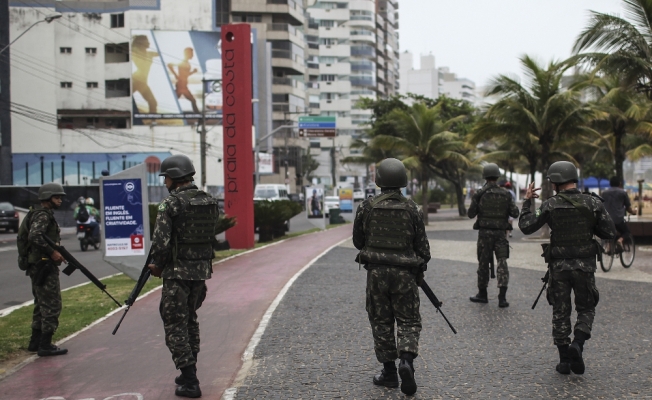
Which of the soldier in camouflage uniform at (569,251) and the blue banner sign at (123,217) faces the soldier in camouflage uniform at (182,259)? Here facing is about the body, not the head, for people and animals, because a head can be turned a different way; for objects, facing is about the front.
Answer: the blue banner sign

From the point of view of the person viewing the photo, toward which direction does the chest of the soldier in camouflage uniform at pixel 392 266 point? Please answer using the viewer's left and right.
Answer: facing away from the viewer

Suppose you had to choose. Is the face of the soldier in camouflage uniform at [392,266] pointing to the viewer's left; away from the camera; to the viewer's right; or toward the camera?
away from the camera

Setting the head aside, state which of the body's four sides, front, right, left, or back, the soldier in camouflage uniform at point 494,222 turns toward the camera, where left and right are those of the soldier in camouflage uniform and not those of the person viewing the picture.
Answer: back

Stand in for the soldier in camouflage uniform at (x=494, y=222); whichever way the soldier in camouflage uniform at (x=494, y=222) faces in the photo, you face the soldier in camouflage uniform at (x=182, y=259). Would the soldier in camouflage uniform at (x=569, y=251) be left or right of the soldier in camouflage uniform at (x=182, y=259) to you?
left

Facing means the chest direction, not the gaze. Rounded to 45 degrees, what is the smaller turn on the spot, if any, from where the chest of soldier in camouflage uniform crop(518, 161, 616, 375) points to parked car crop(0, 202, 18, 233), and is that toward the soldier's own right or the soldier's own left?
approximately 45° to the soldier's own left

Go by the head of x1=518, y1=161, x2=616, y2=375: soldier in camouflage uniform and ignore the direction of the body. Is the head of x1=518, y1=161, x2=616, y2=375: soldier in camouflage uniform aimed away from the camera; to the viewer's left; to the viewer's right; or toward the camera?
away from the camera

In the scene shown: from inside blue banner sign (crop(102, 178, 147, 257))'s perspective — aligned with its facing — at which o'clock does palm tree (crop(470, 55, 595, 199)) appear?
The palm tree is roughly at 8 o'clock from the blue banner sign.
